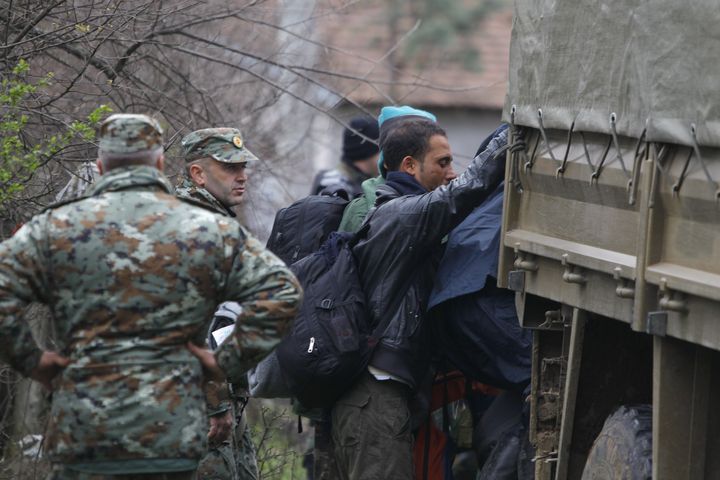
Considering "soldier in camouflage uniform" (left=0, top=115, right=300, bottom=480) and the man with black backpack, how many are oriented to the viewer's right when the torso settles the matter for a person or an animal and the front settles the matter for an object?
1

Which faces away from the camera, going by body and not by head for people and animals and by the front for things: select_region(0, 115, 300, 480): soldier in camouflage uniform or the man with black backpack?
the soldier in camouflage uniform

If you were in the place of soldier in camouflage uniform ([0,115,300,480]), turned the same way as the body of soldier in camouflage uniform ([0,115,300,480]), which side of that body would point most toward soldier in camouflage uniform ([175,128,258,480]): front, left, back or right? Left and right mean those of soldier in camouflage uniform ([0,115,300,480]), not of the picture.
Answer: front

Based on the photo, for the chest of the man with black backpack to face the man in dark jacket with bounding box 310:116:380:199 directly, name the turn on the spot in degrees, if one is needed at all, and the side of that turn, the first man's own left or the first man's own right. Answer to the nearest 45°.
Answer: approximately 90° to the first man's own left

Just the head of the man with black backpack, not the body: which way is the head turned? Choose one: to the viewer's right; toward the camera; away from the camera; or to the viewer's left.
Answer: to the viewer's right

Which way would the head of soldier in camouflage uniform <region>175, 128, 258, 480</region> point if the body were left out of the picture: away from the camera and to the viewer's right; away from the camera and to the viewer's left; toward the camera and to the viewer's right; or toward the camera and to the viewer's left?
toward the camera and to the viewer's right

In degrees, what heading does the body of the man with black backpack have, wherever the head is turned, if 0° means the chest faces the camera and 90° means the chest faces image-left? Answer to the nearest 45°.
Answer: approximately 270°

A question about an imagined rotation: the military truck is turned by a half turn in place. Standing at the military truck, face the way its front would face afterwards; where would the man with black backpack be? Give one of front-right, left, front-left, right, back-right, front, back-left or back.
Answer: front

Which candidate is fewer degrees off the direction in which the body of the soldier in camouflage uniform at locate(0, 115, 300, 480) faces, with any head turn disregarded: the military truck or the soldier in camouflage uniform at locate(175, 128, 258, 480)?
the soldier in camouflage uniform

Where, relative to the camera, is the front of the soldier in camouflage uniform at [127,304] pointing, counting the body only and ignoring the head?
away from the camera

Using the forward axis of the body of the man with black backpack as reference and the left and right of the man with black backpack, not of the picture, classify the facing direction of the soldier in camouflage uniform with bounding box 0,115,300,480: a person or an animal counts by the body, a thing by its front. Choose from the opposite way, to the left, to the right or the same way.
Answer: to the left
